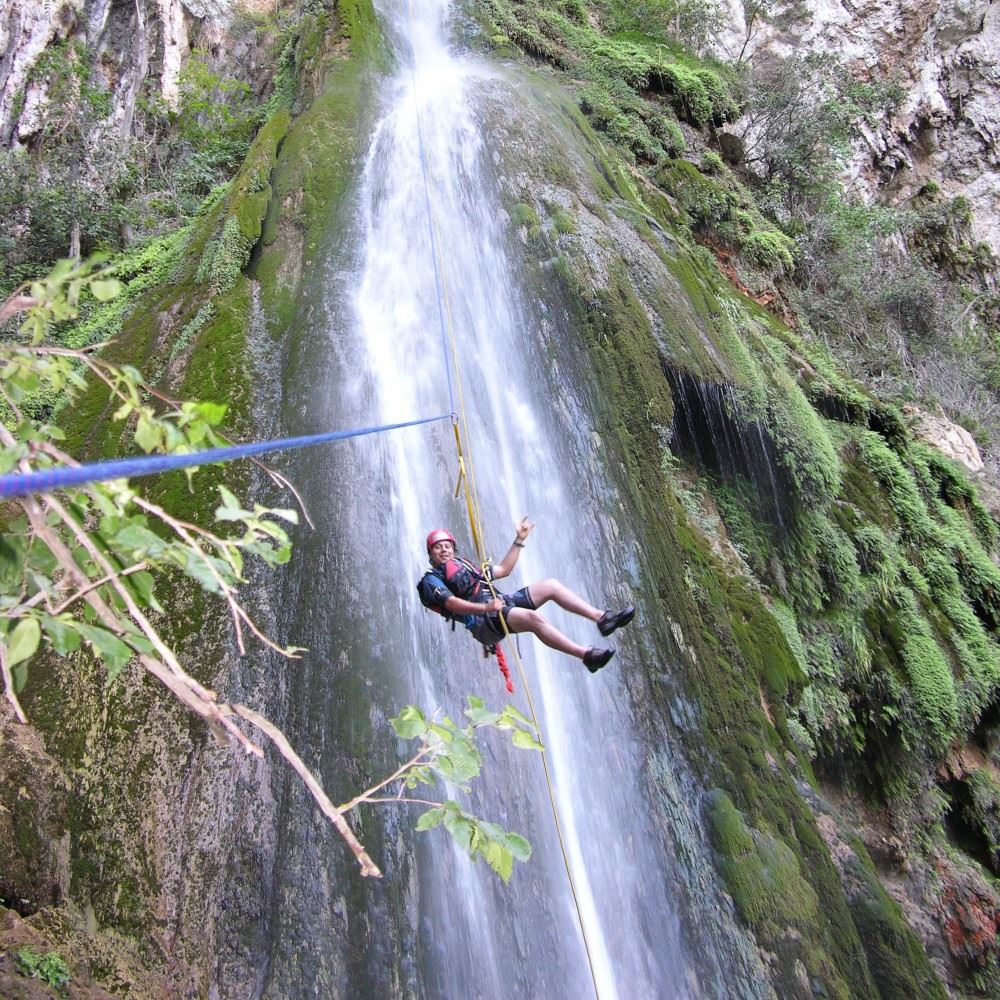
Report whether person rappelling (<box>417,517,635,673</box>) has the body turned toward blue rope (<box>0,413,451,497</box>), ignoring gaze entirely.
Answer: no

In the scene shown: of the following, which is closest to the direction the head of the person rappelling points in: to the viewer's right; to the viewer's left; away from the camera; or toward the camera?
toward the camera

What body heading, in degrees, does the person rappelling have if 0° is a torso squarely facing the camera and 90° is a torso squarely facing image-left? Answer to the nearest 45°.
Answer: approximately 315°
